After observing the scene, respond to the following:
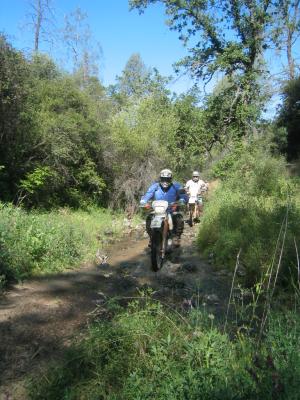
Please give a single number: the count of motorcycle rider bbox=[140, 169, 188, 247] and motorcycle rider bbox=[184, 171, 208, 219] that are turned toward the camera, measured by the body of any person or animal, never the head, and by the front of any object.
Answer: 2

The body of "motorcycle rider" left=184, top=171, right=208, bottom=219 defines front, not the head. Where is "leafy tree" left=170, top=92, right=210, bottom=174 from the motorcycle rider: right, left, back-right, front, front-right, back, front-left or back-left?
back

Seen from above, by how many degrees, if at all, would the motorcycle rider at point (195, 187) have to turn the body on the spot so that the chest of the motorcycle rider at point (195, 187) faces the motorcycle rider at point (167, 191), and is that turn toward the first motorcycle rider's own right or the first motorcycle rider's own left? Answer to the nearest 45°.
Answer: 0° — they already face them

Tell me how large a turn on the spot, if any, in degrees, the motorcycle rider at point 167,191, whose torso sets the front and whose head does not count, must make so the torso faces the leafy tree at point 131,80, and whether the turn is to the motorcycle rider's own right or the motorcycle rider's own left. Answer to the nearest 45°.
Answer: approximately 180°

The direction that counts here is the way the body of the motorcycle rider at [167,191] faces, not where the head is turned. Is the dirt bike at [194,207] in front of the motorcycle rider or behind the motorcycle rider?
behind

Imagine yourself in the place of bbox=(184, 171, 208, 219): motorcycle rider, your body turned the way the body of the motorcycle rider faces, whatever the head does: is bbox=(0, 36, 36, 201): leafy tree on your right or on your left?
on your right

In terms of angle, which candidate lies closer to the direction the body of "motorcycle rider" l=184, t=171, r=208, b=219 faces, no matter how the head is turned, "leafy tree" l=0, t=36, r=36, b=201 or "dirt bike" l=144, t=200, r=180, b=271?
the dirt bike
